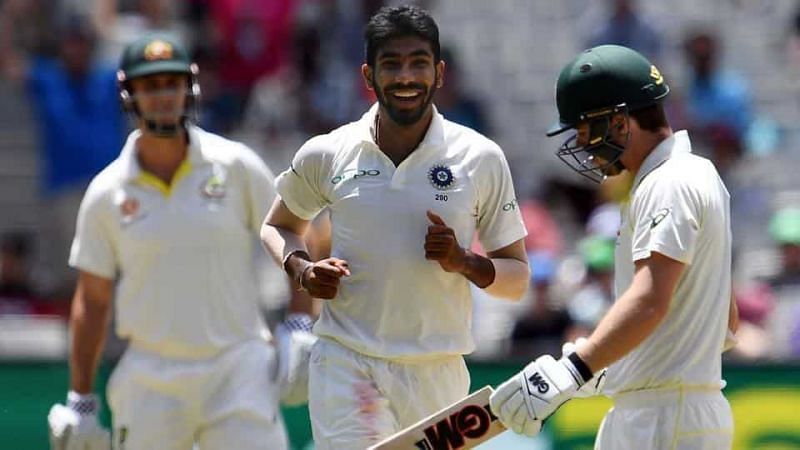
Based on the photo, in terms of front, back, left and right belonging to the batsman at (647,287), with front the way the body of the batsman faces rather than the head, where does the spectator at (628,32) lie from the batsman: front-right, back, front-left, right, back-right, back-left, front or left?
right

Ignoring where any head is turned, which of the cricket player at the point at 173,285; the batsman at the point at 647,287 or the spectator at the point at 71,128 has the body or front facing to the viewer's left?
the batsman

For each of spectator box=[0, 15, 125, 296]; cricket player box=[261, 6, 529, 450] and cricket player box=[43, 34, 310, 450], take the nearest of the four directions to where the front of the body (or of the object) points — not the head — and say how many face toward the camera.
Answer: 3

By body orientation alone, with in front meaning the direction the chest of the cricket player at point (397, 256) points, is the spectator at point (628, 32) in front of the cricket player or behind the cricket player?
behind

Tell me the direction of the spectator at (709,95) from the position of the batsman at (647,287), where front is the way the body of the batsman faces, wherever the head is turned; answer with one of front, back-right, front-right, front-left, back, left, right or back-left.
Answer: right

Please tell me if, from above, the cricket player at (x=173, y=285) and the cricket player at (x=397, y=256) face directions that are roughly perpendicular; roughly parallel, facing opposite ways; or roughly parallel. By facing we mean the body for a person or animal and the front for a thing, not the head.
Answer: roughly parallel

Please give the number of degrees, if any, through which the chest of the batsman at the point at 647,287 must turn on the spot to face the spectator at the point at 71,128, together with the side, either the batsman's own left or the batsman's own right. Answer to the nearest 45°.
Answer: approximately 45° to the batsman's own right

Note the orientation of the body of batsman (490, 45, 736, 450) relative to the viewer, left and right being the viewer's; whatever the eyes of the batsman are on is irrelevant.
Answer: facing to the left of the viewer

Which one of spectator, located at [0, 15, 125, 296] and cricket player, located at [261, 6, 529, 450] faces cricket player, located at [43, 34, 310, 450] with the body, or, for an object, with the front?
the spectator

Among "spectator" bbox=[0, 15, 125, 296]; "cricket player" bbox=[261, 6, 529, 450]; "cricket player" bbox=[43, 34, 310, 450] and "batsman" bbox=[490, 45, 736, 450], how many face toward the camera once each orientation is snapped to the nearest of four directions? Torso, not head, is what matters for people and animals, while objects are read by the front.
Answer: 3

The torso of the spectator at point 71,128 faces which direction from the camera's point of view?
toward the camera

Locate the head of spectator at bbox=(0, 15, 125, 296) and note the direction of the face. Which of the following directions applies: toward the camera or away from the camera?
toward the camera
